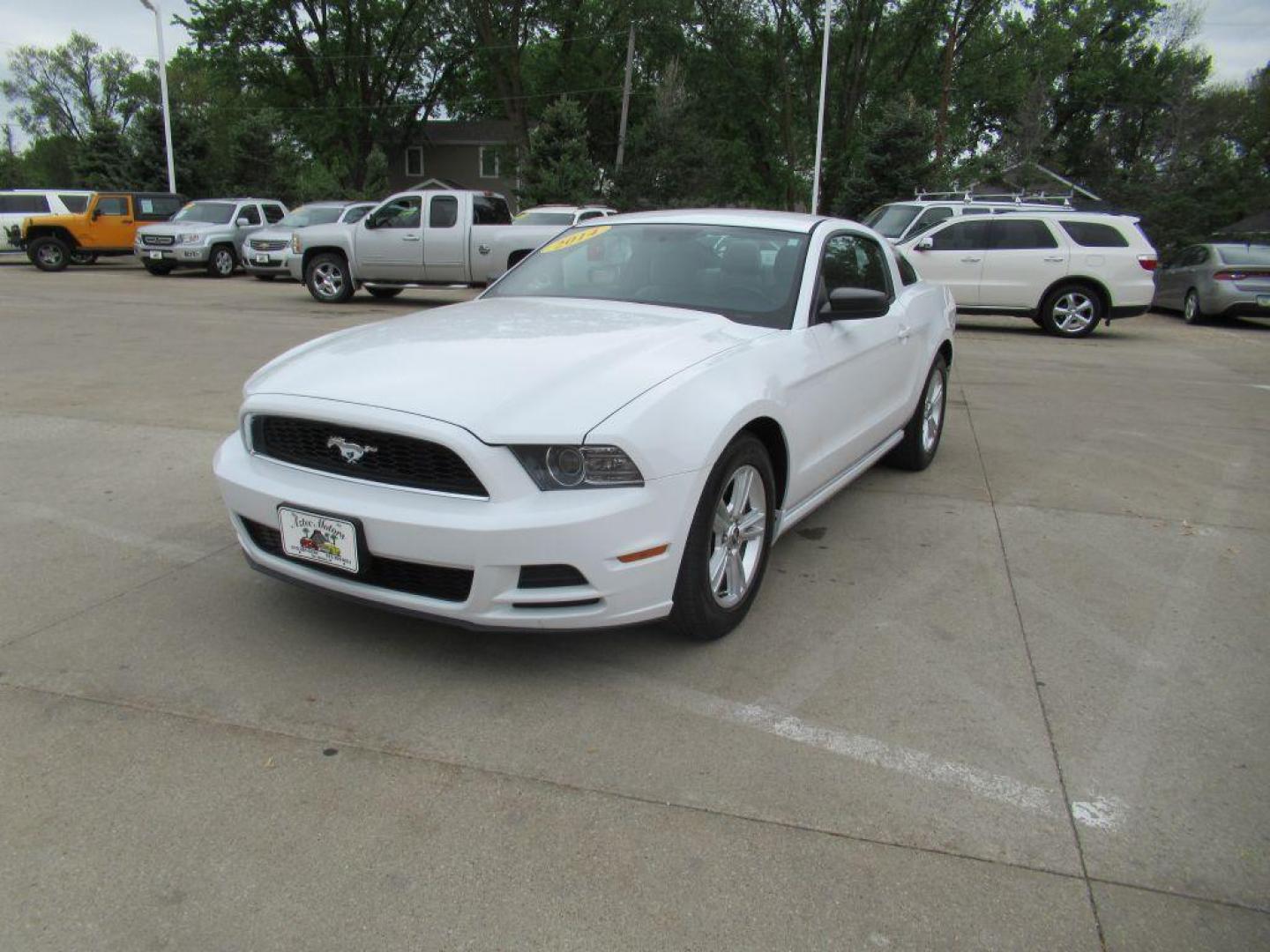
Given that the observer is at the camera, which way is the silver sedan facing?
facing away from the viewer and to the left of the viewer

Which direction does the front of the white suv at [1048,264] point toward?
to the viewer's left

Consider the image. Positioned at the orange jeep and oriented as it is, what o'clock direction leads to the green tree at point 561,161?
The green tree is roughly at 6 o'clock from the orange jeep.

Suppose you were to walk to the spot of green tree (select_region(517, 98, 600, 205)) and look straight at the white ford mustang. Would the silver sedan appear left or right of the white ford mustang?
left

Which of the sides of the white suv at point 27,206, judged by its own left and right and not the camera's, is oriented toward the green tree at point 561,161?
back

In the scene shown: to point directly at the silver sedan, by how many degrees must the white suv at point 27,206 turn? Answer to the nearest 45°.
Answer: approximately 135° to its left

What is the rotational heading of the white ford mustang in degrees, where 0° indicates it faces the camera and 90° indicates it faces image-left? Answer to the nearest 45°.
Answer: approximately 45°

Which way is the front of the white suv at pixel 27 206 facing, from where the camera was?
facing to the left of the viewer

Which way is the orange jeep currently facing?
to the viewer's left

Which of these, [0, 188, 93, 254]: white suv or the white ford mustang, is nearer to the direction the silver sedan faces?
the white suv

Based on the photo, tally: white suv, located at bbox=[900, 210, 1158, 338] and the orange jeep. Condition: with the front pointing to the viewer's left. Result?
2
